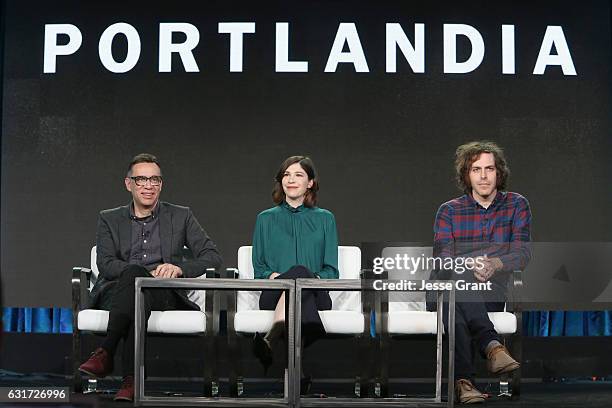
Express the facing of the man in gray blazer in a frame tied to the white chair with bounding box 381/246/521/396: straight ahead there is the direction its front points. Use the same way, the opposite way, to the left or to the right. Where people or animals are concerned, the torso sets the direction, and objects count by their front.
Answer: the same way

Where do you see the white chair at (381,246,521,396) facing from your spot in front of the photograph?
facing the viewer

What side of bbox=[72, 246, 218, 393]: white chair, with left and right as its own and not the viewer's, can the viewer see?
front

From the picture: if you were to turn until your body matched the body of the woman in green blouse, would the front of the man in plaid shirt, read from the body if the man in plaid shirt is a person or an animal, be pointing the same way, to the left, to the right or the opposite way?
the same way

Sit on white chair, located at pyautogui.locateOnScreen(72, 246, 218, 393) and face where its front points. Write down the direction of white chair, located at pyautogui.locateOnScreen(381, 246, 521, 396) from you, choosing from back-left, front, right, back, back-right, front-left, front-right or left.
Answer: left

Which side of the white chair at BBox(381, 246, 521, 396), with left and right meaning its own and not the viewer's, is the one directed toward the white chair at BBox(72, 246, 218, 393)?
right

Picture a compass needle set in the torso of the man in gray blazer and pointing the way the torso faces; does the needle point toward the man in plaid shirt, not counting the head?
no

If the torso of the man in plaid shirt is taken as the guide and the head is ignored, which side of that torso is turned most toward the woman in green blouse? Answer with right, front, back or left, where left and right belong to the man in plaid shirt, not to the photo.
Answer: right

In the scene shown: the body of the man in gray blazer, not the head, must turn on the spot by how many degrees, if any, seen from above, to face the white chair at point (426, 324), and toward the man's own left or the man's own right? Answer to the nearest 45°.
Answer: approximately 90° to the man's own left

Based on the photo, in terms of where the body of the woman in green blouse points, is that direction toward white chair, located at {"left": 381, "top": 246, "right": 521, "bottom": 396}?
no

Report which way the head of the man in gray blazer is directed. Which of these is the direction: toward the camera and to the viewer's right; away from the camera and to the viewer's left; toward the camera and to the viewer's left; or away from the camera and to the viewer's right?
toward the camera and to the viewer's right

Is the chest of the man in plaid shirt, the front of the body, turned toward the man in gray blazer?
no

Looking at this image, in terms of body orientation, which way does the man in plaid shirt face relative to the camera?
toward the camera

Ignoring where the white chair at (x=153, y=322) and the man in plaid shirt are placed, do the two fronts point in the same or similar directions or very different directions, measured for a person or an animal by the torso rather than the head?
same or similar directions
